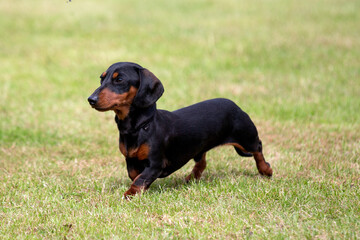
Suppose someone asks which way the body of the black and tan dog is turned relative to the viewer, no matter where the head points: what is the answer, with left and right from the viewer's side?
facing the viewer and to the left of the viewer
